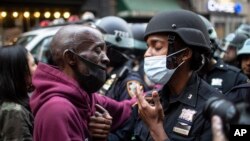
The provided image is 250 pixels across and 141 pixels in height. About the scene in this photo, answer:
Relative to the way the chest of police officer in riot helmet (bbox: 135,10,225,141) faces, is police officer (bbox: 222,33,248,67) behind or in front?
behind

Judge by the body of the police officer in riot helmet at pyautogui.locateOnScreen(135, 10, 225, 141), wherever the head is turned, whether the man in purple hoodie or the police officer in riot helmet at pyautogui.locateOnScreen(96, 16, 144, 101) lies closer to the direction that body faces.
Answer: the man in purple hoodie

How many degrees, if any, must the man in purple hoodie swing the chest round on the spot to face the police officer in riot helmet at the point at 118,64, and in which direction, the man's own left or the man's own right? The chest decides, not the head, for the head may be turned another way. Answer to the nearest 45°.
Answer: approximately 90° to the man's own left

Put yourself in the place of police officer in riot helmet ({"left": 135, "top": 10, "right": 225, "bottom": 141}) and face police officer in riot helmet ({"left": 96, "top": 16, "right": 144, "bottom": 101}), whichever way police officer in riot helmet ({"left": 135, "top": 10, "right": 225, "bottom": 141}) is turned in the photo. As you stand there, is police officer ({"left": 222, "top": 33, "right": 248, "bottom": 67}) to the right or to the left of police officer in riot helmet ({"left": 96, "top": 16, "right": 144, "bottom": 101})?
right

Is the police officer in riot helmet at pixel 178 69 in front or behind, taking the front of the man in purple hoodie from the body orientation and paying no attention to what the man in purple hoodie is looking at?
in front

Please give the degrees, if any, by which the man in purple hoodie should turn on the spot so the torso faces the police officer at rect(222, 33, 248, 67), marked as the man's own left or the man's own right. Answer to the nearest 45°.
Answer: approximately 45° to the man's own left

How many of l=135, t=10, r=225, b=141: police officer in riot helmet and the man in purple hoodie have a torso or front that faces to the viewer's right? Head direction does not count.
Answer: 1

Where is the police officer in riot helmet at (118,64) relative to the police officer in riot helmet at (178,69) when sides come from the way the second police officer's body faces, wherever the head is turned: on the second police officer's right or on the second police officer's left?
on the second police officer's right

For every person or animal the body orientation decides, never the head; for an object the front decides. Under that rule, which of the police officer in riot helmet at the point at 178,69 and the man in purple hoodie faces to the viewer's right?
the man in purple hoodie

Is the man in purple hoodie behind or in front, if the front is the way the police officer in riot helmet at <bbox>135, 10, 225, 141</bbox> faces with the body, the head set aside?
in front

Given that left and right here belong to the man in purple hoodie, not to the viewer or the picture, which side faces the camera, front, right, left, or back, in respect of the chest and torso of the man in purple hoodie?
right

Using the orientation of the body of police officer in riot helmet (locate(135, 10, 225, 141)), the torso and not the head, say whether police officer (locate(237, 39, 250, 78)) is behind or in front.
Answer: behind

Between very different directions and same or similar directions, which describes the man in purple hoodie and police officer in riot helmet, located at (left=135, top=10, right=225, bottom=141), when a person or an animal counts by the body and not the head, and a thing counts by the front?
very different directions

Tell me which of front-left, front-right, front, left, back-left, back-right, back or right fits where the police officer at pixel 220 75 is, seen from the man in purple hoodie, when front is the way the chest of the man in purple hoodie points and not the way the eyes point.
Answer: front-left

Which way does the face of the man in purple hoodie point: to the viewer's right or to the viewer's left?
to the viewer's right
